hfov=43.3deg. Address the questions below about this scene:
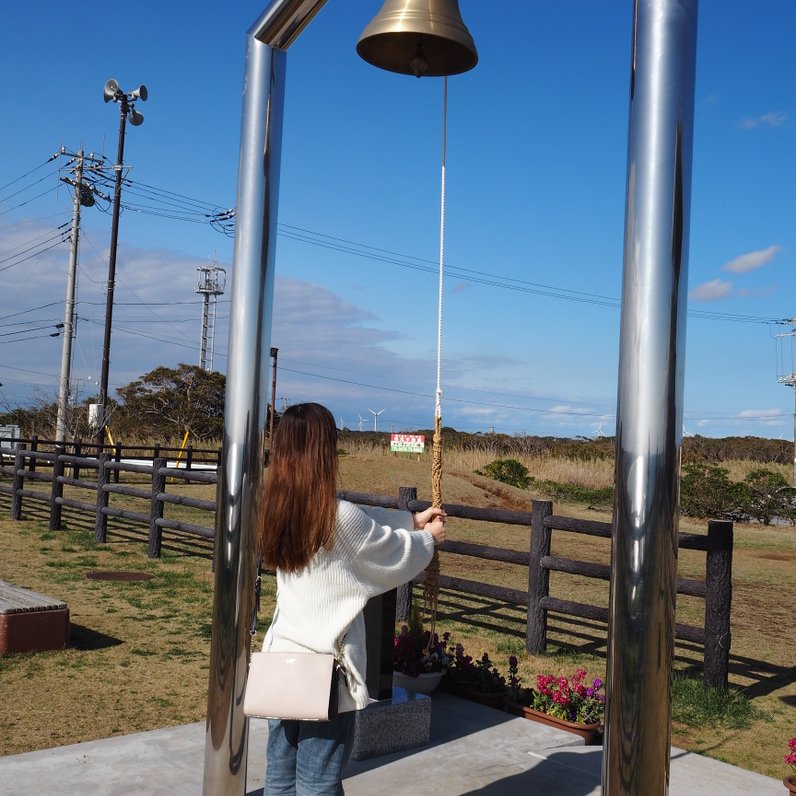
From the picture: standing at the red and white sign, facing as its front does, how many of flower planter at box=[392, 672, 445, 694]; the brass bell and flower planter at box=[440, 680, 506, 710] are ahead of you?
3

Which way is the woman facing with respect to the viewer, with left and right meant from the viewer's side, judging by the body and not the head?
facing away from the viewer and to the right of the viewer

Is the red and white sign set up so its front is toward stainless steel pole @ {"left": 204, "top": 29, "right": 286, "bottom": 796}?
yes

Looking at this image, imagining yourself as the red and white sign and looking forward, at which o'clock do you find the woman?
The woman is roughly at 12 o'clock from the red and white sign.

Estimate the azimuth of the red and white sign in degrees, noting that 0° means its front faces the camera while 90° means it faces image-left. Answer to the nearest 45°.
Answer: approximately 0°

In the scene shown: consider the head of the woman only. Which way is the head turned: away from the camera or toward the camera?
away from the camera

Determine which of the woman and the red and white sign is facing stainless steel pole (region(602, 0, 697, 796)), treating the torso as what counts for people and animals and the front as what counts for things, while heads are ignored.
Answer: the red and white sign

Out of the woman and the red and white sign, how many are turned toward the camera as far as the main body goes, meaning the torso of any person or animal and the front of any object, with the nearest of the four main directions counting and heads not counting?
1
